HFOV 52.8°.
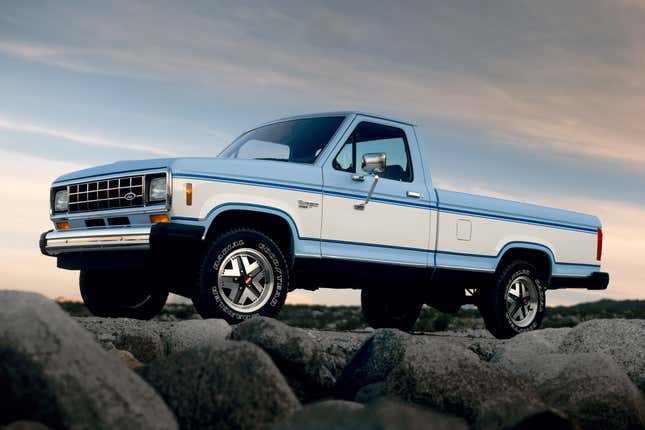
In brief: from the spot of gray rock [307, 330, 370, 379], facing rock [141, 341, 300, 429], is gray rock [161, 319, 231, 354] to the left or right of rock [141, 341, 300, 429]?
right

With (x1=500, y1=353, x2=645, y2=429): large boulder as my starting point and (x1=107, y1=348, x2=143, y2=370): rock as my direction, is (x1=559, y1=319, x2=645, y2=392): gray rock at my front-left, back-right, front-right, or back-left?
back-right

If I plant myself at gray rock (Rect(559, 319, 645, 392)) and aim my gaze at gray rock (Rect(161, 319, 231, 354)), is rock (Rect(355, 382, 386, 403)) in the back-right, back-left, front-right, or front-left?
front-left

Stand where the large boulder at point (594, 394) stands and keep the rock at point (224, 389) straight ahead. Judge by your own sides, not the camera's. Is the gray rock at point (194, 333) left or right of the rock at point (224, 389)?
right

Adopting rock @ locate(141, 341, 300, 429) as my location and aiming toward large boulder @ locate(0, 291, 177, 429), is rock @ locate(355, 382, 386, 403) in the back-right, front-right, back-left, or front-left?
back-right

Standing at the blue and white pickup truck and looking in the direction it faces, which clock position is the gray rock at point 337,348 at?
The gray rock is roughly at 10 o'clock from the blue and white pickup truck.

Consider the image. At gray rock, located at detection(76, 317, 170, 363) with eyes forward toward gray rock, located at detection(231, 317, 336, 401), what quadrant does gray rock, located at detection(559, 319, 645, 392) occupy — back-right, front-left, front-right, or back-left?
front-left

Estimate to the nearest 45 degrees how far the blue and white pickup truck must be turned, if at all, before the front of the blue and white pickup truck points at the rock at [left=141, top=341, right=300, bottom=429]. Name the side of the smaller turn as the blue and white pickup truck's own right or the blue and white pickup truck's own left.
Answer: approximately 45° to the blue and white pickup truck's own left

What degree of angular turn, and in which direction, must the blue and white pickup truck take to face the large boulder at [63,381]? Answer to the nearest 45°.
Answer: approximately 45° to its left

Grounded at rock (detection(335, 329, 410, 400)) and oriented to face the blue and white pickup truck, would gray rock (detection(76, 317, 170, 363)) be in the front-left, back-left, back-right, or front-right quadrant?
front-left

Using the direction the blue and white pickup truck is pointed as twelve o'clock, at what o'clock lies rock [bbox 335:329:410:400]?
The rock is roughly at 10 o'clock from the blue and white pickup truck.

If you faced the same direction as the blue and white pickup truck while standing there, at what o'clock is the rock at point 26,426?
The rock is roughly at 11 o'clock from the blue and white pickup truck.

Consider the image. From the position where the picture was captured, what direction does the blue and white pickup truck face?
facing the viewer and to the left of the viewer

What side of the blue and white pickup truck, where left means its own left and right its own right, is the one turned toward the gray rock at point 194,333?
front

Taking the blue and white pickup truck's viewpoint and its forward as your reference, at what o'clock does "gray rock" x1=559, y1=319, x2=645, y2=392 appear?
The gray rock is roughly at 8 o'clock from the blue and white pickup truck.

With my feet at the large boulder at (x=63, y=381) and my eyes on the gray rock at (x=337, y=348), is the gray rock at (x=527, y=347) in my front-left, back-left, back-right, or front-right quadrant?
front-right
